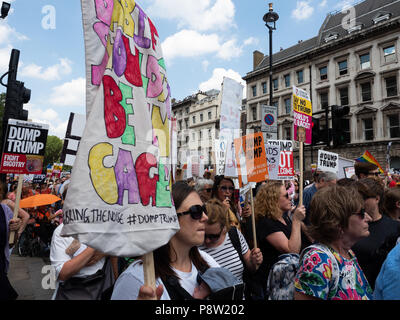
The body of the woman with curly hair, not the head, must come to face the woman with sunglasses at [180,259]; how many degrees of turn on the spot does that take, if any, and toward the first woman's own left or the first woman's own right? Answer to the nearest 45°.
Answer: approximately 90° to the first woman's own right

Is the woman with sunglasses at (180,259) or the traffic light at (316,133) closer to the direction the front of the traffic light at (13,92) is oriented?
the traffic light

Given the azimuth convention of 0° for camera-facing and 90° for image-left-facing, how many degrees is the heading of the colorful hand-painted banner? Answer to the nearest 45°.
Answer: approximately 0°

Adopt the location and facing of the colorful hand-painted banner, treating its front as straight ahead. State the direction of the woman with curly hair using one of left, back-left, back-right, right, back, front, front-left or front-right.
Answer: back-left

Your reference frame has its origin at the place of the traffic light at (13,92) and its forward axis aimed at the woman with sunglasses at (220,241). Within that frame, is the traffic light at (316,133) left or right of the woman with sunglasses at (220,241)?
left

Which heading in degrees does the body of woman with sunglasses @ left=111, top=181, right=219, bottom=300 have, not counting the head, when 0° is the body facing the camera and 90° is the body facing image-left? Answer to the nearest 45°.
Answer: approximately 315°

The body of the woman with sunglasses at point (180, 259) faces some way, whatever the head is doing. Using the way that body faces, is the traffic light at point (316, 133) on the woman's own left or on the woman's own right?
on the woman's own left

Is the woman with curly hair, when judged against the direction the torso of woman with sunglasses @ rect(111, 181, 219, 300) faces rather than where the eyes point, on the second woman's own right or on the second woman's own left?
on the second woman's own left
